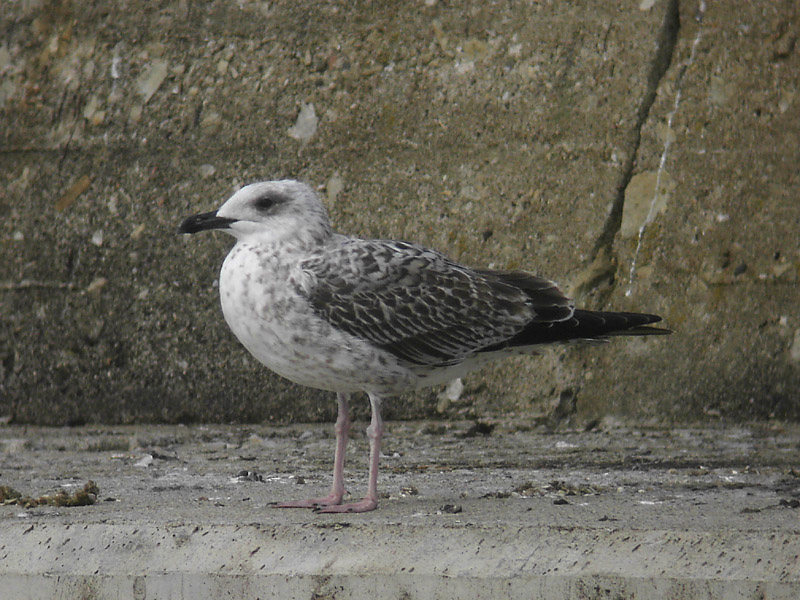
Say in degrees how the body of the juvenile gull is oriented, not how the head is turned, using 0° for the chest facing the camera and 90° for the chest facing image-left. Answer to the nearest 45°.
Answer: approximately 90°
